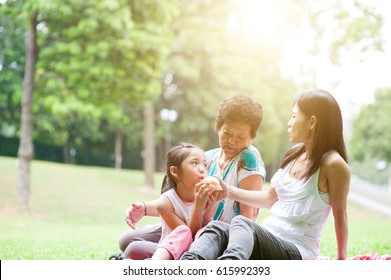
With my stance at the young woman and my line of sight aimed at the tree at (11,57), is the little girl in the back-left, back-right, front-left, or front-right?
front-left

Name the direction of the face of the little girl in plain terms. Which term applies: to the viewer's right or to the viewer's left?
to the viewer's right

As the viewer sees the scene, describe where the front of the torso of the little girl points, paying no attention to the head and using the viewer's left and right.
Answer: facing the viewer and to the right of the viewer

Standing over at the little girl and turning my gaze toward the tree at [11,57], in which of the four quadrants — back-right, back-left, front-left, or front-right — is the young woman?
back-right

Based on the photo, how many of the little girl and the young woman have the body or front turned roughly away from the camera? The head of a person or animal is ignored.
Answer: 0

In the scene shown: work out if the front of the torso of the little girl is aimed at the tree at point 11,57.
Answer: no

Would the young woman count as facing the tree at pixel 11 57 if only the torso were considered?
no

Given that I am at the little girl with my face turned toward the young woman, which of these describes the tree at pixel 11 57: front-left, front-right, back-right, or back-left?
back-left

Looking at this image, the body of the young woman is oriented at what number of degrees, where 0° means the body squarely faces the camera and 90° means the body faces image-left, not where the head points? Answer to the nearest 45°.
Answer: approximately 45°

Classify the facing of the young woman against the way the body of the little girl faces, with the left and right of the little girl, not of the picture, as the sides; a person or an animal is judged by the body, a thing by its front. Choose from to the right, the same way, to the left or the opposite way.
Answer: to the right

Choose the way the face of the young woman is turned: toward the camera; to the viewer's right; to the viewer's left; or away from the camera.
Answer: to the viewer's left
